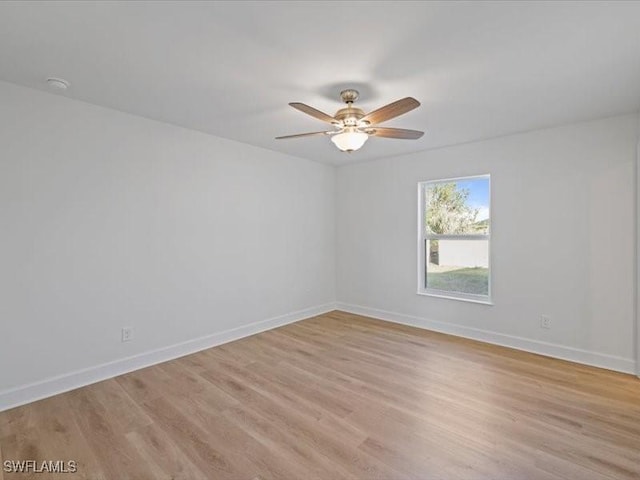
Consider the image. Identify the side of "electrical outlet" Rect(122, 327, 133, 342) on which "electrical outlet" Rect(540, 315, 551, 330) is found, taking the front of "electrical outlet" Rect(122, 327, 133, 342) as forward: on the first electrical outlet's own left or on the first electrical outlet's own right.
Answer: on the first electrical outlet's own left

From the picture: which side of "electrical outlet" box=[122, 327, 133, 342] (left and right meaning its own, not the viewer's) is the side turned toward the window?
left

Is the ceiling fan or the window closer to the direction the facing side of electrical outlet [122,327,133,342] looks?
the ceiling fan

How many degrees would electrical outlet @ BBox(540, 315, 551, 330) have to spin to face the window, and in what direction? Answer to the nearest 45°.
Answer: approximately 90° to its right

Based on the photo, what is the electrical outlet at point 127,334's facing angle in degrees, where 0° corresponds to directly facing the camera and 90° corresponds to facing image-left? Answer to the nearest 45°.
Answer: approximately 0°

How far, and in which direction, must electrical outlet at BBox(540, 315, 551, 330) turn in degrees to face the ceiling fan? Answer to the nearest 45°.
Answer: approximately 45° to its right

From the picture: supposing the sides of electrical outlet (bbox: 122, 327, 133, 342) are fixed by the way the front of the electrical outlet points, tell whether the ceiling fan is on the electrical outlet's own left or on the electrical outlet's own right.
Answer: on the electrical outlet's own left

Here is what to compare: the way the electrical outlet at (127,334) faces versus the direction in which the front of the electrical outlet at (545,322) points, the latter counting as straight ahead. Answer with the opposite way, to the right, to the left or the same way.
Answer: to the left

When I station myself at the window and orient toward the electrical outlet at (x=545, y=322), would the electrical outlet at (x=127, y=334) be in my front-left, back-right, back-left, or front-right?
back-right

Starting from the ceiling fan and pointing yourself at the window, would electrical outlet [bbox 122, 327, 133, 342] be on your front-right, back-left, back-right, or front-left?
back-left
